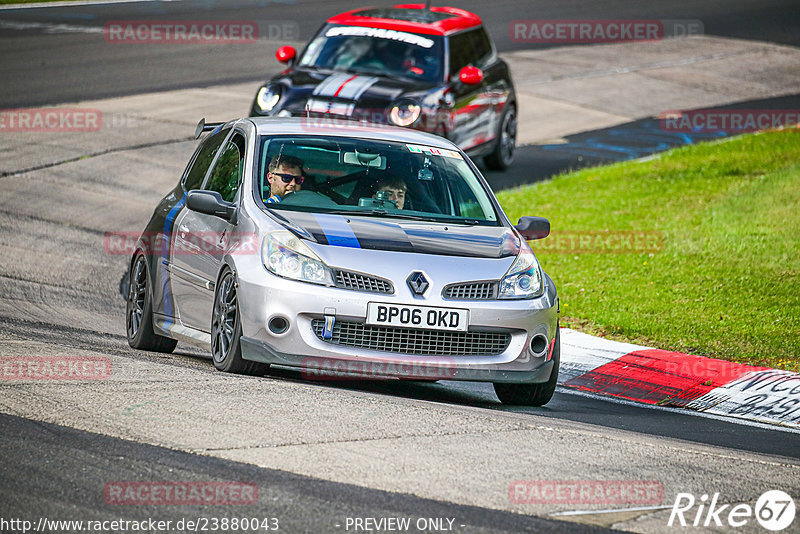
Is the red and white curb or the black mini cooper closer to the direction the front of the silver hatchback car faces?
the red and white curb

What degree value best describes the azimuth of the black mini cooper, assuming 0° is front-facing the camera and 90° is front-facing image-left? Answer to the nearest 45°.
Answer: approximately 45°

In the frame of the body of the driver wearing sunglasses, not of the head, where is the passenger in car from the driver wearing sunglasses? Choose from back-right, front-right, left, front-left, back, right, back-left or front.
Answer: front-left

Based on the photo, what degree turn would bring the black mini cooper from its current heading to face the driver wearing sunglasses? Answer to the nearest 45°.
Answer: approximately 45° to its left

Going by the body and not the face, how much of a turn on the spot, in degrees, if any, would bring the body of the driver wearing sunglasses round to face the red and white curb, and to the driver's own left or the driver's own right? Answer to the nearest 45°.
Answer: approximately 45° to the driver's own left

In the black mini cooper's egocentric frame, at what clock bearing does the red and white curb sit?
The red and white curb is roughly at 10 o'clock from the black mini cooper.

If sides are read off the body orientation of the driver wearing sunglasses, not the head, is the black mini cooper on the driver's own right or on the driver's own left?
on the driver's own left

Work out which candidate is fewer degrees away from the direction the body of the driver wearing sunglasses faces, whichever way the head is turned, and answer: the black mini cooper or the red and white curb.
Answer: the red and white curb

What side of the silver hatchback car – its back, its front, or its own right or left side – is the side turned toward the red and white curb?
left
